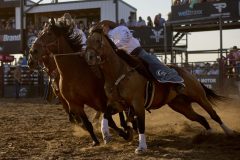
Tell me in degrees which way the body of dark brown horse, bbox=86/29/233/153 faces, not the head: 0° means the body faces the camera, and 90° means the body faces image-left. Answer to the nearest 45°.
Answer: approximately 45°

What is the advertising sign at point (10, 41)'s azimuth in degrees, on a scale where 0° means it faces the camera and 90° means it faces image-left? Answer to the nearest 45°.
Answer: approximately 0°

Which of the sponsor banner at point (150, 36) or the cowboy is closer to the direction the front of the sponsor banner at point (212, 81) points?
the cowboy

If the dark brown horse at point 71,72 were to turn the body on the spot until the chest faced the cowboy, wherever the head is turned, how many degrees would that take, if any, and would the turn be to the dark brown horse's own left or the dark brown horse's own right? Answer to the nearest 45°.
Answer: approximately 135° to the dark brown horse's own left

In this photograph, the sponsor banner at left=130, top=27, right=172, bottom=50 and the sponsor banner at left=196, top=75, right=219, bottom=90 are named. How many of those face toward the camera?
2
